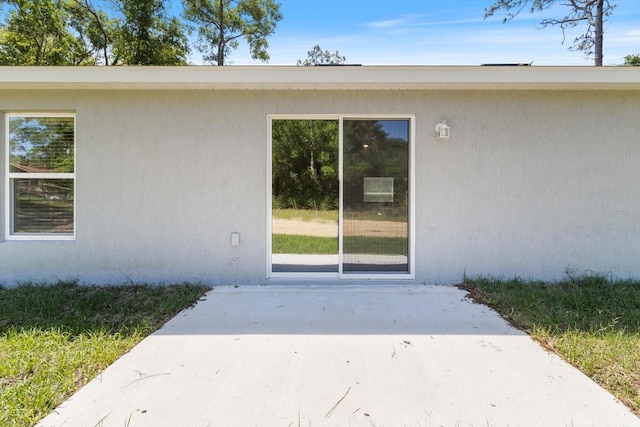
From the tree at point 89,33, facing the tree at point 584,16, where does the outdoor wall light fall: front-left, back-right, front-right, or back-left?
front-right

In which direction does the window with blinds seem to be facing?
toward the camera

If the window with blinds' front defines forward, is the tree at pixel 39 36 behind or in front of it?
behind

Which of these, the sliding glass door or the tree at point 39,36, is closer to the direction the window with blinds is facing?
the sliding glass door

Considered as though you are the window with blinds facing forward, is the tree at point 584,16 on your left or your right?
on your left

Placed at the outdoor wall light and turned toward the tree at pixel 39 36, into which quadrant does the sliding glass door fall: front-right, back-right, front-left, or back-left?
front-left

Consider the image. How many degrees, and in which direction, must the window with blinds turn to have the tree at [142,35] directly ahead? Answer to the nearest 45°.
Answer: approximately 180°

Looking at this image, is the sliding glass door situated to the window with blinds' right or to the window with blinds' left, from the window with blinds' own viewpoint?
on its left

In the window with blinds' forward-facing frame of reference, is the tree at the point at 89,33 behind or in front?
behind

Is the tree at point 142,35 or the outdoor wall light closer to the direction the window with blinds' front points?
the outdoor wall light

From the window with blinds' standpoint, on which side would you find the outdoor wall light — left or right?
on its left
